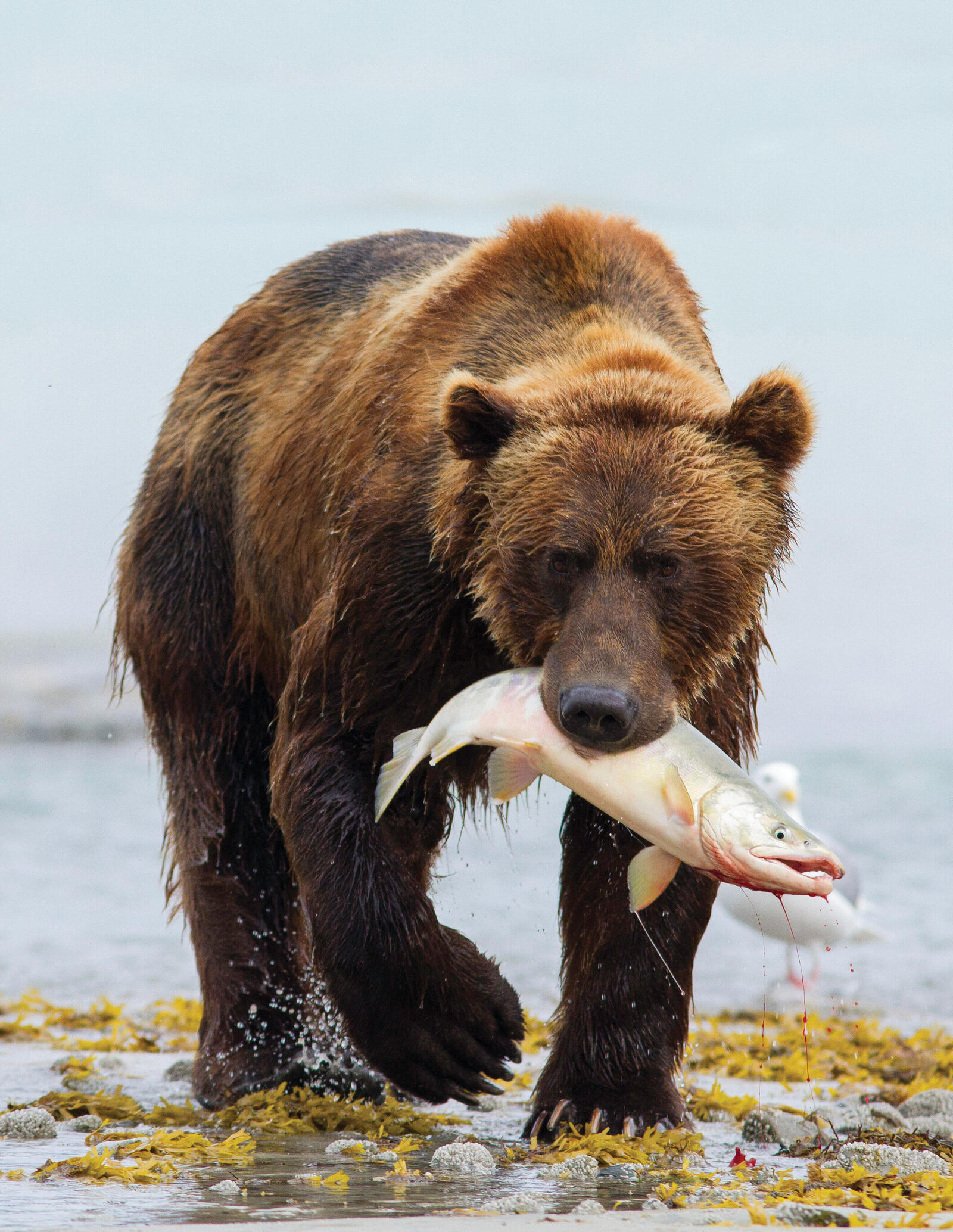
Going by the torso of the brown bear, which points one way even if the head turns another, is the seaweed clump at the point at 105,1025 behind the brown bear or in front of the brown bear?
behind

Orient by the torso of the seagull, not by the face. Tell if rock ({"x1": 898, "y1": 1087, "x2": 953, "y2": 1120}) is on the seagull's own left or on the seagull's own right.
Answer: on the seagull's own left

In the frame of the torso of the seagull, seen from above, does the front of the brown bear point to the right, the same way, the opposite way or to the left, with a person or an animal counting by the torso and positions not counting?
to the left

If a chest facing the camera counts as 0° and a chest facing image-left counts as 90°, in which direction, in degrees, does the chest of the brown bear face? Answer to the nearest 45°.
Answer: approximately 315°

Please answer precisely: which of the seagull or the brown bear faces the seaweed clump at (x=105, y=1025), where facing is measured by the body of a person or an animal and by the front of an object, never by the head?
the seagull
